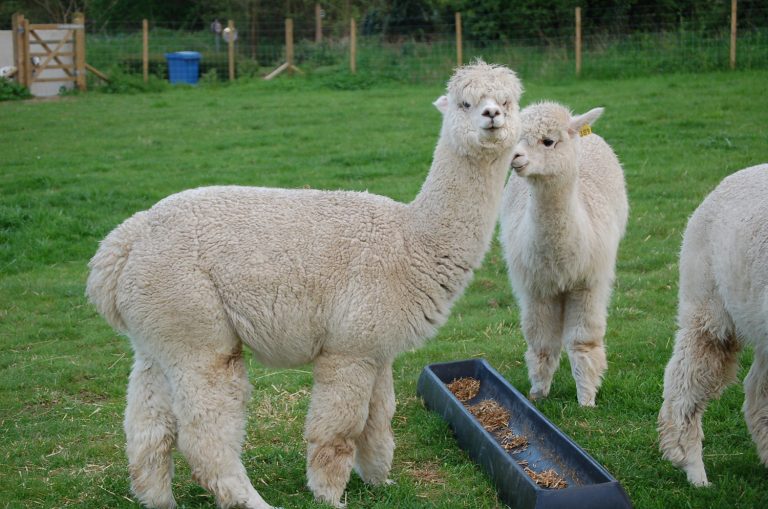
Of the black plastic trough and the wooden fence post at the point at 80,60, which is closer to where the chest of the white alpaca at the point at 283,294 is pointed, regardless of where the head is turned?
the black plastic trough

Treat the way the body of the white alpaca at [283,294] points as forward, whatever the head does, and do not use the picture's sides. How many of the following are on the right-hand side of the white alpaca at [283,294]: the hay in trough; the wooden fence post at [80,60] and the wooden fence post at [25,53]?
0

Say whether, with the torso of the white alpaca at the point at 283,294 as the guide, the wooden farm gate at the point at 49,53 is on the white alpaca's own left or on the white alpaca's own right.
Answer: on the white alpaca's own left

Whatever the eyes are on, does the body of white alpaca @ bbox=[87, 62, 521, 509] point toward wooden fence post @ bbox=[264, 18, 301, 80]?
no

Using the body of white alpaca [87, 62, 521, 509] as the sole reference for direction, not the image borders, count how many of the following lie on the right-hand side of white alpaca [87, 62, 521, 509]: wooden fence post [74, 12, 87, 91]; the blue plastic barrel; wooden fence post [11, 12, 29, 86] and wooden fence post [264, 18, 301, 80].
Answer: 0

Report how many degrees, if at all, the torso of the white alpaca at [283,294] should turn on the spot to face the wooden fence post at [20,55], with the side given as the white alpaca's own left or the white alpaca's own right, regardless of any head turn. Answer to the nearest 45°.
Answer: approximately 90° to the white alpaca's own left

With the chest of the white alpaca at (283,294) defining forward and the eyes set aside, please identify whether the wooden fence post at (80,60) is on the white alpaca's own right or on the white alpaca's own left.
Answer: on the white alpaca's own left

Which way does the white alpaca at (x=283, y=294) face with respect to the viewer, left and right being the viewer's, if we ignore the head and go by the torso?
facing to the right of the viewer

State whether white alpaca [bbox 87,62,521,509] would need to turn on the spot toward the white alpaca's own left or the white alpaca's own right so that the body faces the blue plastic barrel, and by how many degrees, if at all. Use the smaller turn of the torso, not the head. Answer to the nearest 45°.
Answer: approximately 90° to the white alpaca's own left

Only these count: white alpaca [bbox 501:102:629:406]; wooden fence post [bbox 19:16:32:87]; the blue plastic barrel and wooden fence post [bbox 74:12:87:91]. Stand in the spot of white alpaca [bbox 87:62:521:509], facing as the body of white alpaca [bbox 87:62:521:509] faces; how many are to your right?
0

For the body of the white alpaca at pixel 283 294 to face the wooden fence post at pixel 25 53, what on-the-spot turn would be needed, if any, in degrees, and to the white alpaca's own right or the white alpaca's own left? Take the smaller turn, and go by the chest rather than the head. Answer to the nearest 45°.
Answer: approximately 90° to the white alpaca's own left
